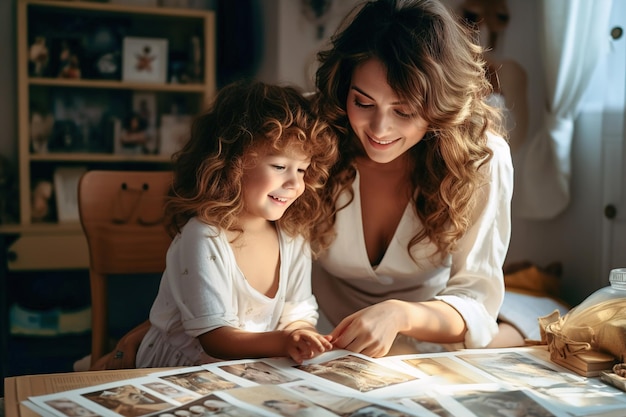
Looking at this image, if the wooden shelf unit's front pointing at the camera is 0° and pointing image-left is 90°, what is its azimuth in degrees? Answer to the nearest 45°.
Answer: approximately 0°

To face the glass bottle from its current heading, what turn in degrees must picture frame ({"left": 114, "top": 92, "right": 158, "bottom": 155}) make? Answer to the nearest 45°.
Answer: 0° — it already faces it

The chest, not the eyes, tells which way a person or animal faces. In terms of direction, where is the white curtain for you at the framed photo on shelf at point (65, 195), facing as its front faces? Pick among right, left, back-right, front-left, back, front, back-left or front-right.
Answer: front-left

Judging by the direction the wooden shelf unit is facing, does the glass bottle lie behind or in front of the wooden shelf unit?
in front

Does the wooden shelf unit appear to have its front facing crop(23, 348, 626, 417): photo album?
yes

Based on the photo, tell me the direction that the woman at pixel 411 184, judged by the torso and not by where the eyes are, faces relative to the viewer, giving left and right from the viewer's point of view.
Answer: facing the viewer and to the left of the viewer

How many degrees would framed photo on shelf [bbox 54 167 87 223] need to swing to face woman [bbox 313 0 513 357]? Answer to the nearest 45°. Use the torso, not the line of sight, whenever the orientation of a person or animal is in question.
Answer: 0° — it already faces them

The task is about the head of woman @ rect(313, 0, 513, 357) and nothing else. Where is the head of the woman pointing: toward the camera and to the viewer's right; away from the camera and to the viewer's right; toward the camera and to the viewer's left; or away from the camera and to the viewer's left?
toward the camera and to the viewer's left

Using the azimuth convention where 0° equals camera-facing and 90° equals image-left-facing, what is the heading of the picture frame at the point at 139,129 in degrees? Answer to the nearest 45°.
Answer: approximately 0°
